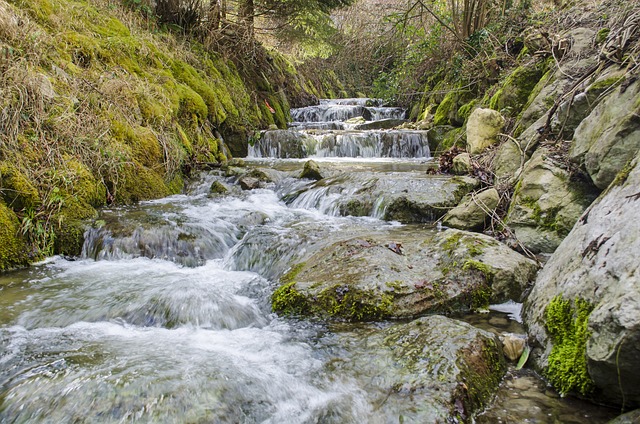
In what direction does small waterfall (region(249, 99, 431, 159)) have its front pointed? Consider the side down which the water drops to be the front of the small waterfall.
toward the camera

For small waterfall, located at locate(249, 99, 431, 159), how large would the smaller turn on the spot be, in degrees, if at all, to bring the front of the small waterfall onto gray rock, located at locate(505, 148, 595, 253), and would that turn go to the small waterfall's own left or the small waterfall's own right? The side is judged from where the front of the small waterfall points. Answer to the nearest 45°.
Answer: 0° — it already faces it

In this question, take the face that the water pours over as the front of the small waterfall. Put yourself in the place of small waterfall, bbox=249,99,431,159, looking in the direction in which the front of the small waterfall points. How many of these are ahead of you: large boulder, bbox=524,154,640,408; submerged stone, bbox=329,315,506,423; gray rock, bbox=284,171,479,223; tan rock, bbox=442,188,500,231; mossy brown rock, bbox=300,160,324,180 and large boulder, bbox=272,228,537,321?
6

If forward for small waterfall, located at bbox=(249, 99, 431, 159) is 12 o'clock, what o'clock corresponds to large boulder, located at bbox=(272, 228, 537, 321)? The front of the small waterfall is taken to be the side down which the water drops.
The large boulder is roughly at 12 o'clock from the small waterfall.

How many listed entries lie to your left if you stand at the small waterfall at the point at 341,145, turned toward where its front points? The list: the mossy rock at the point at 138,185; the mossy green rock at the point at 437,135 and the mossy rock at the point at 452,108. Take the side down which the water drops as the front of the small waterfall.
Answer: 2

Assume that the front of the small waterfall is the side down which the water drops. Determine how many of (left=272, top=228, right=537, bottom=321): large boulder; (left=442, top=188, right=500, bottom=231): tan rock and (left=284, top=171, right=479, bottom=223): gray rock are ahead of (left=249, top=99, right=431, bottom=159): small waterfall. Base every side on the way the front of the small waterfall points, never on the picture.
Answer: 3

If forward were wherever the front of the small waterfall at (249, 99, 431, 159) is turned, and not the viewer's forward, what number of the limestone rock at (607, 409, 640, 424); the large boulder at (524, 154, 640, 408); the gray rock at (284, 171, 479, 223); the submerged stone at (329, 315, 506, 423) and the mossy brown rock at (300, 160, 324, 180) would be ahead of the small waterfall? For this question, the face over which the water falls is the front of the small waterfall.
5

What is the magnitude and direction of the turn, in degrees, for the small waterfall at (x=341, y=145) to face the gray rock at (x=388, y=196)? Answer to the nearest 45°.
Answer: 0° — it already faces it

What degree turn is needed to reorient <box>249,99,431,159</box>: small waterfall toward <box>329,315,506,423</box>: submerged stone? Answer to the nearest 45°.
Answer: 0° — it already faces it

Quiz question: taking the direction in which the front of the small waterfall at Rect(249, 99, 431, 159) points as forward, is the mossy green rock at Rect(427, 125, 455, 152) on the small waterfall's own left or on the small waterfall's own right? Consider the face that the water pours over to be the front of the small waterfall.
on the small waterfall's own left

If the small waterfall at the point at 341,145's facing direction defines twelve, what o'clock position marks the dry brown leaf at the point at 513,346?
The dry brown leaf is roughly at 12 o'clock from the small waterfall.

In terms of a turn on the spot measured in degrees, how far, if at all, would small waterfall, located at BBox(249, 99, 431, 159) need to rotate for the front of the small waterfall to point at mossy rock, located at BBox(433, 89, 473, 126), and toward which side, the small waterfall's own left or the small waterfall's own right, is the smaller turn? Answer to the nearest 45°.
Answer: approximately 90° to the small waterfall's own left

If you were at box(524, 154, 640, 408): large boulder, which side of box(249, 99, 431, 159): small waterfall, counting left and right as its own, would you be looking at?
front

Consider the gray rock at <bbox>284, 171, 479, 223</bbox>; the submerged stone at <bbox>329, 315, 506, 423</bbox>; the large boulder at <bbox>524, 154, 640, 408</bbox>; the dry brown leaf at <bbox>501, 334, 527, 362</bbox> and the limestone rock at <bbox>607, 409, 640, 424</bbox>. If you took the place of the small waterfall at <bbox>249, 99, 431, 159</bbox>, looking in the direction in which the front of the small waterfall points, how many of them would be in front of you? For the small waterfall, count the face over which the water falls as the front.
5

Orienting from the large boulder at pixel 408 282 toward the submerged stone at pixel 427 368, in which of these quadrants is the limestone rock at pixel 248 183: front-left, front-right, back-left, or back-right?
back-right
